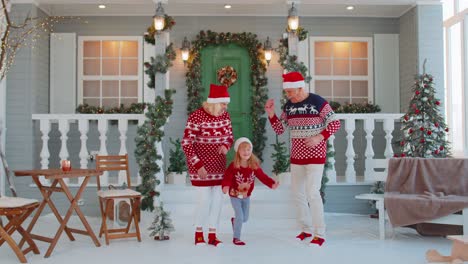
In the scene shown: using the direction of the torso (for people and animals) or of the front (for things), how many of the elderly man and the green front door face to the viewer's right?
0

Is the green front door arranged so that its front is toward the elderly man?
yes

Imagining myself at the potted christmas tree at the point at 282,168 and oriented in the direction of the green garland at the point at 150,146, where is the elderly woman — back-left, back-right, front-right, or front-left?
front-left

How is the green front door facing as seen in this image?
toward the camera

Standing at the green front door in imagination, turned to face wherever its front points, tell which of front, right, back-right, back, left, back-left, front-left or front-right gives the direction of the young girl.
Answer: front

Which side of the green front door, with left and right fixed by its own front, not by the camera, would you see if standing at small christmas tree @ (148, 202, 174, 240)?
front

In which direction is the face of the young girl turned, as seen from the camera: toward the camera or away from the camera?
toward the camera

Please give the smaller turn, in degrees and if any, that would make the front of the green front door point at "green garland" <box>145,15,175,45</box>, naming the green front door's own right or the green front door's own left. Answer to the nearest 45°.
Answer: approximately 45° to the green front door's own right

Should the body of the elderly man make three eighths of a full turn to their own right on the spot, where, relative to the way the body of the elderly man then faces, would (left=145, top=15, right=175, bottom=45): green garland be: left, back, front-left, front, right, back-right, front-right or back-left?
front-left

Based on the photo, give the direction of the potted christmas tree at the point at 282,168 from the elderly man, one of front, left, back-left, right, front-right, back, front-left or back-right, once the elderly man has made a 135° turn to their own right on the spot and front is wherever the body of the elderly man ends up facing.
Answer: front

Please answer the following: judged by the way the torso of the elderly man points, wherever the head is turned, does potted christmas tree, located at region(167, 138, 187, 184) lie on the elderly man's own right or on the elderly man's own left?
on the elderly man's own right

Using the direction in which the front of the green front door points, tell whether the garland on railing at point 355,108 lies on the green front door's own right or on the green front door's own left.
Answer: on the green front door's own left

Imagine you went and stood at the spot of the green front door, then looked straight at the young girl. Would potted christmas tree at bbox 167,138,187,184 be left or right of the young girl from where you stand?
right

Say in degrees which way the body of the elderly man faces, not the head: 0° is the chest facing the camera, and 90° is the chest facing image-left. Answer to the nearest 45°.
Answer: approximately 45°

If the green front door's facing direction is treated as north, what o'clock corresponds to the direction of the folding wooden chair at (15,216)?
The folding wooden chair is roughly at 1 o'clock from the green front door.

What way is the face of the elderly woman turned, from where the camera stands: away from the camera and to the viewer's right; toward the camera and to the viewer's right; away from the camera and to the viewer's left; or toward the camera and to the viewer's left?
toward the camera and to the viewer's right

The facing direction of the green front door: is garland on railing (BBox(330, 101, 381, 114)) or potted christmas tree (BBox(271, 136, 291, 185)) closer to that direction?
the potted christmas tree

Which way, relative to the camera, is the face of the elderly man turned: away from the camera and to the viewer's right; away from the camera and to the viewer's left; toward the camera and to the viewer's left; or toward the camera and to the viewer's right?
toward the camera and to the viewer's left
